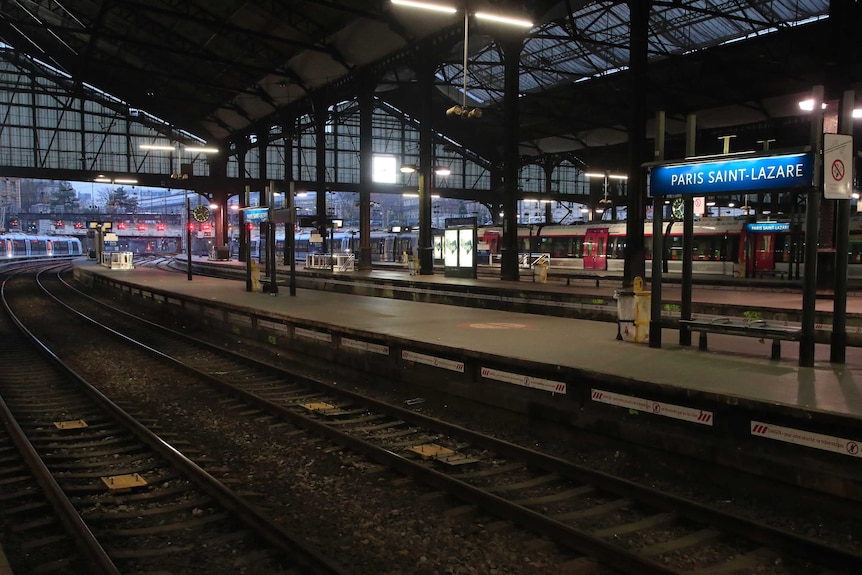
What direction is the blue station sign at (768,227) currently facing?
toward the camera

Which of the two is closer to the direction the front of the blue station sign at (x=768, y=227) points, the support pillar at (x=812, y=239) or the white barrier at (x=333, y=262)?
the support pillar

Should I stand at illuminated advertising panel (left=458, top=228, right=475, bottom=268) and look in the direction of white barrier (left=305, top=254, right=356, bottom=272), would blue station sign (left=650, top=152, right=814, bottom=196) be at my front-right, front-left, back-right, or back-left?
back-left

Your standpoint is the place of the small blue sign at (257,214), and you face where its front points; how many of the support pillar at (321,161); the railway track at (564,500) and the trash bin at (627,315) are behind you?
1

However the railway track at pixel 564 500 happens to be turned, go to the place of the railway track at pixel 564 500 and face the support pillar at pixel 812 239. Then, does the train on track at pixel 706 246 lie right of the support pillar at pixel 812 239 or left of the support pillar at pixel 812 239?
left

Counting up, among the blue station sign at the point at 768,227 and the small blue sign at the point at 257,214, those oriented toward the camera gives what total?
2

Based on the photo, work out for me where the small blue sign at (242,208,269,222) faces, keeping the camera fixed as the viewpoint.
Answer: facing the viewer

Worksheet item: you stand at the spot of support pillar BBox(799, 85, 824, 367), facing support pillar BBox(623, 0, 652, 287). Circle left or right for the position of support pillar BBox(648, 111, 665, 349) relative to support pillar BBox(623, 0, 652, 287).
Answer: left

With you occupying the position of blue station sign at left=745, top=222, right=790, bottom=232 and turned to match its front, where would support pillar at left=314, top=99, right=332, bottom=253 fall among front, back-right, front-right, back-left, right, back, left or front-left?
right

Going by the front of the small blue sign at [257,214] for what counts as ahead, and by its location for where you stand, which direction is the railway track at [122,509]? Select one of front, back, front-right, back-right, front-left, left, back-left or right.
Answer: front

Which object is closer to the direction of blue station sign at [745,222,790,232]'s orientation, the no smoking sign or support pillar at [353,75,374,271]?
the no smoking sign

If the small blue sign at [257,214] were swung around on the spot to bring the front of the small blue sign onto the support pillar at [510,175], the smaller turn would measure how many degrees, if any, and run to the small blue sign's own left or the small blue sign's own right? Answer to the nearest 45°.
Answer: approximately 90° to the small blue sign's own left

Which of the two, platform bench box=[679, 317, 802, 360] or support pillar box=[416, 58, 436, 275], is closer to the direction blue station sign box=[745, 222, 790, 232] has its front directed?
the platform bench

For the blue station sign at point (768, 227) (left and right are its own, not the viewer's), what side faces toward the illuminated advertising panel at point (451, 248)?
right

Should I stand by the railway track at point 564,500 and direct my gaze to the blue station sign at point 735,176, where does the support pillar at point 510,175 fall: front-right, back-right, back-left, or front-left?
front-left

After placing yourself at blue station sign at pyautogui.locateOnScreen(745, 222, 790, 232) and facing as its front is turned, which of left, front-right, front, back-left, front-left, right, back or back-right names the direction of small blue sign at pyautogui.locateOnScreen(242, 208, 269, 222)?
front-right

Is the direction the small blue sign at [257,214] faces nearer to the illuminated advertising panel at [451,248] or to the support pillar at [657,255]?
the support pillar

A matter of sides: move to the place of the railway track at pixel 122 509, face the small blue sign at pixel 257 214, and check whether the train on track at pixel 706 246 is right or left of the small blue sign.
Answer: right
